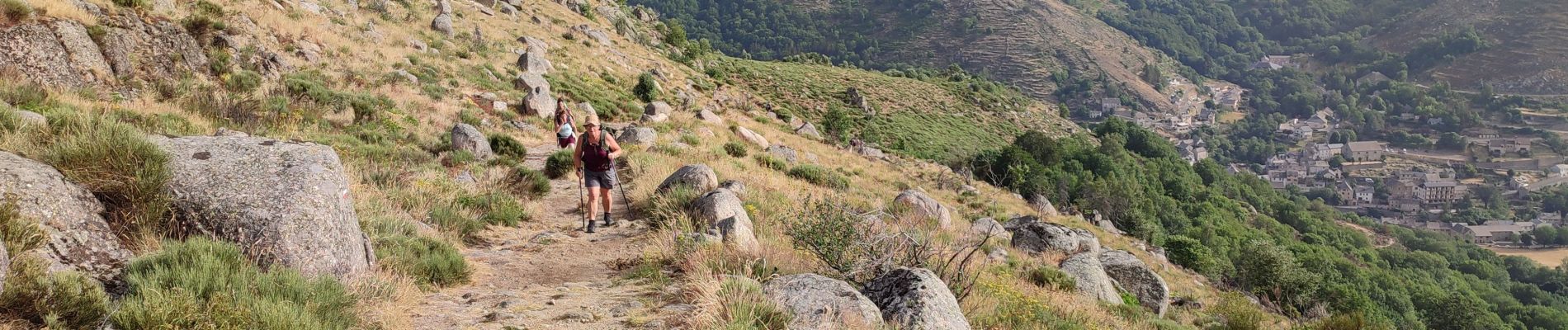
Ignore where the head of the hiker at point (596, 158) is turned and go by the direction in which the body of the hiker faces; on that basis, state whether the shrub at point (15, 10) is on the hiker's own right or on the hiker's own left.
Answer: on the hiker's own right

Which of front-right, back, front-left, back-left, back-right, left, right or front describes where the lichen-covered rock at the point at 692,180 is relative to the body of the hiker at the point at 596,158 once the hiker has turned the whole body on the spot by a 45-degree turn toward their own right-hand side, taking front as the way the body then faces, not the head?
back

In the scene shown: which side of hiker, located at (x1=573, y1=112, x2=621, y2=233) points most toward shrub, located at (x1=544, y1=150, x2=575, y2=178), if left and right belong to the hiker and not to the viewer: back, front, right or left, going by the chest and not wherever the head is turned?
back

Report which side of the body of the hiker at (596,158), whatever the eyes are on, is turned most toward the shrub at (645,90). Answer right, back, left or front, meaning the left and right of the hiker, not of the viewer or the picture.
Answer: back

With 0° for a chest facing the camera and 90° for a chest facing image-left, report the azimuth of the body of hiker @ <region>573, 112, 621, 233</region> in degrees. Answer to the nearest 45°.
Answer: approximately 0°

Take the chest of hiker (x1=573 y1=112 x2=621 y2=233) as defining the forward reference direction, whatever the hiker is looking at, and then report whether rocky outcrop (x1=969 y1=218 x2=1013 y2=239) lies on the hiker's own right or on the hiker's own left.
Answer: on the hiker's own left

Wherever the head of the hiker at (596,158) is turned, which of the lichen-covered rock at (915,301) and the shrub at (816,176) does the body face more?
the lichen-covered rock

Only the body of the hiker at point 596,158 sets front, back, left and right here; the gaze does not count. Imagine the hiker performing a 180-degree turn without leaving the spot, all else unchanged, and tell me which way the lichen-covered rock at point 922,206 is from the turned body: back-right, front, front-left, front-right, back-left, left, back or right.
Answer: front-right

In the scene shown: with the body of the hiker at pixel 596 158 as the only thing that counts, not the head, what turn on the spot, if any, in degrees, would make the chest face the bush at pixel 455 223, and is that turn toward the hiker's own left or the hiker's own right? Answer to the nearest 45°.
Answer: approximately 45° to the hiker's own right

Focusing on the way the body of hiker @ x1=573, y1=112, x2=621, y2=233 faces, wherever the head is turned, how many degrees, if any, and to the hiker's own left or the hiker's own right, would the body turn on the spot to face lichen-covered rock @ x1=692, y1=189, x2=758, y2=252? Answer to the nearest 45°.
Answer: approximately 45° to the hiker's own left

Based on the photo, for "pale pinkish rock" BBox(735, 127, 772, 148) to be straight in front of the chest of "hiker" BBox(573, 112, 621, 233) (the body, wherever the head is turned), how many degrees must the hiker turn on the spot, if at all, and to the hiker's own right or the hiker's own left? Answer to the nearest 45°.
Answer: approximately 180°
